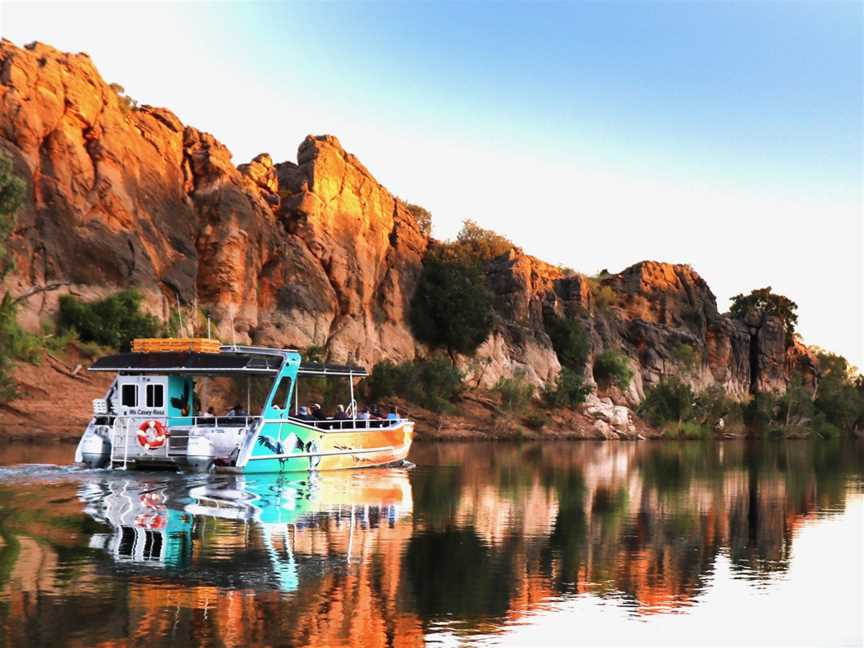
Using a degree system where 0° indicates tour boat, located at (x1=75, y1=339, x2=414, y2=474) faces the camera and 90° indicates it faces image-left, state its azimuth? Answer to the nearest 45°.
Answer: approximately 225°
